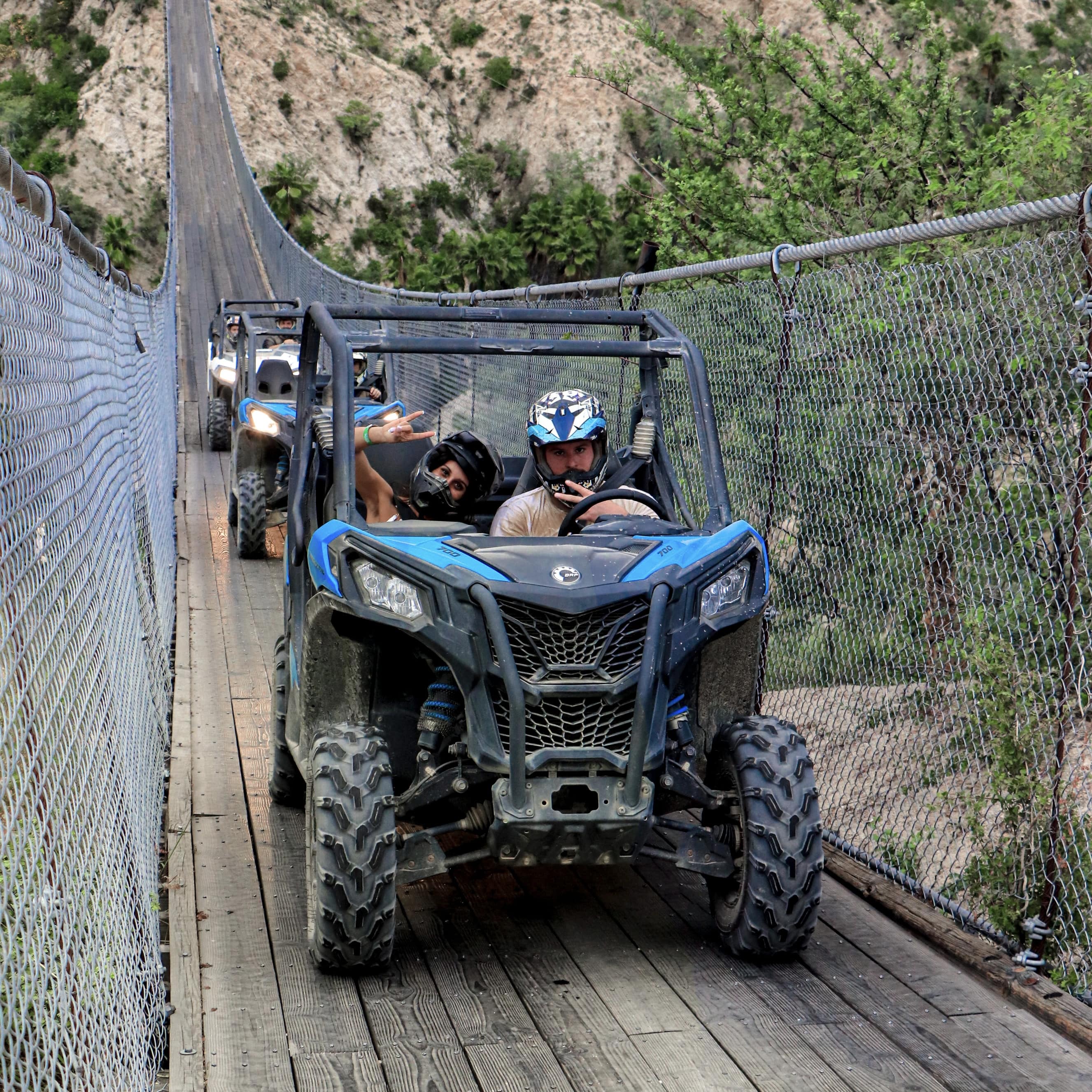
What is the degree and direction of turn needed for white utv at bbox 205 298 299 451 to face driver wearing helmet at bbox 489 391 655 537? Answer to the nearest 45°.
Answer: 0° — it already faces them

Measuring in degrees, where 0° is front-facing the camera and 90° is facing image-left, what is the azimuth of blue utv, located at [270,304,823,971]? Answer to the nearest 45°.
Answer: approximately 0°

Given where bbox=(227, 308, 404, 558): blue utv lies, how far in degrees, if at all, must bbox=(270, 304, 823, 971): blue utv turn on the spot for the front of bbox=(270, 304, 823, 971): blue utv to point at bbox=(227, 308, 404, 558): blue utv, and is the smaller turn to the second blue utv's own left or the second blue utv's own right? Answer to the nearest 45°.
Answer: approximately 180°
